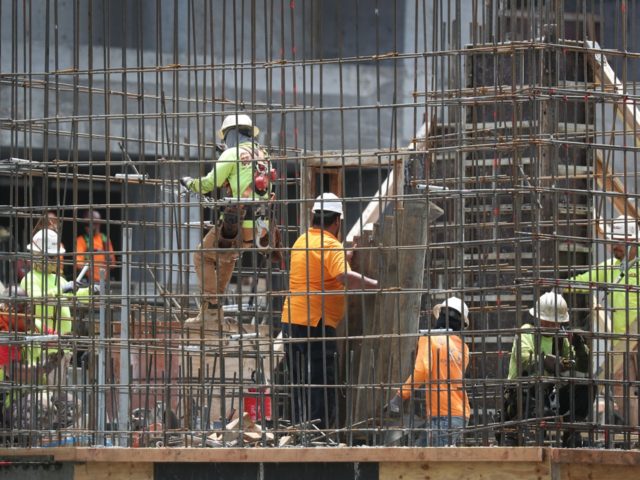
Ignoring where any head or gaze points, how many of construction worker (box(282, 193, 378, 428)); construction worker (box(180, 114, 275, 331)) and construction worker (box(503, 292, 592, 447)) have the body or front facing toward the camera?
1

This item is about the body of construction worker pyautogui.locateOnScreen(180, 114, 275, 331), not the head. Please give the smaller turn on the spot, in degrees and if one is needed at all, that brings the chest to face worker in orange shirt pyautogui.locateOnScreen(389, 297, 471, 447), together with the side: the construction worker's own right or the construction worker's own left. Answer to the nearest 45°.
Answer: approximately 135° to the construction worker's own right

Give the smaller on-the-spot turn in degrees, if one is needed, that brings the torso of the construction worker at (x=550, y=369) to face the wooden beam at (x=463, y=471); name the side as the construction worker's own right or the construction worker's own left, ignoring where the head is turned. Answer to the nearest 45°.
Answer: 0° — they already face it

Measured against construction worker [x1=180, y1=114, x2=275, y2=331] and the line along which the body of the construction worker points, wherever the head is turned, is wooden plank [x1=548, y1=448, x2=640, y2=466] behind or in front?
behind

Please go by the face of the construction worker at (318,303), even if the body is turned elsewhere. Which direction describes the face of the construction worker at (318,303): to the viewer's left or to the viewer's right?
to the viewer's right

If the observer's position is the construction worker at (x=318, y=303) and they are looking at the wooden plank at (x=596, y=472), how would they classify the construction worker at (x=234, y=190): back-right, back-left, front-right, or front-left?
back-right

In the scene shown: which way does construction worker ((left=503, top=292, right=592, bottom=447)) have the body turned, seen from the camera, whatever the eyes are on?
toward the camera

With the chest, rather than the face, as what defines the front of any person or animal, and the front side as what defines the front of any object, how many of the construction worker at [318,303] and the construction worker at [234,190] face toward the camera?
0

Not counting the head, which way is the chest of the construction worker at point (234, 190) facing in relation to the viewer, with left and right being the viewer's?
facing away from the viewer and to the left of the viewer

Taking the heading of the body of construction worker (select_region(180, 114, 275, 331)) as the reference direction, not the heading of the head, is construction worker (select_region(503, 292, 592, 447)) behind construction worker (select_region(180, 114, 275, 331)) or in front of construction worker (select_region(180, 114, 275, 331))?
behind

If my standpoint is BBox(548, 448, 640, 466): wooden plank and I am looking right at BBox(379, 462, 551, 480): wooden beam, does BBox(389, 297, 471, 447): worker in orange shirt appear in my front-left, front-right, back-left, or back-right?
front-right
